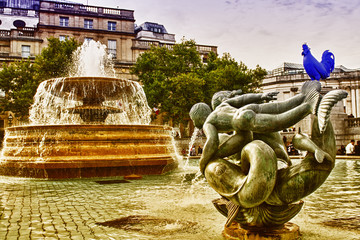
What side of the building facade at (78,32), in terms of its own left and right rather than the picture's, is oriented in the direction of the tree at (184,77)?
front

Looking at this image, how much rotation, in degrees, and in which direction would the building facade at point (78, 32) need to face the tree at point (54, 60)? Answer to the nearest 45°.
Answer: approximately 45° to its right

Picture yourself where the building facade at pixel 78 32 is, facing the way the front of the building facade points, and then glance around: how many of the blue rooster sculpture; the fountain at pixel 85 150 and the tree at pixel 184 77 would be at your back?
0

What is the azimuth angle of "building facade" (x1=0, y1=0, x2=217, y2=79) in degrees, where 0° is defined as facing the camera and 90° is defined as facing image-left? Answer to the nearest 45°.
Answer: approximately 315°

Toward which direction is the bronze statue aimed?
to the viewer's left

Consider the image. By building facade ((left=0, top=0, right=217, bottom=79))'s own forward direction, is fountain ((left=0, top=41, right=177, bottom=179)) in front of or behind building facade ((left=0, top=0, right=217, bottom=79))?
in front

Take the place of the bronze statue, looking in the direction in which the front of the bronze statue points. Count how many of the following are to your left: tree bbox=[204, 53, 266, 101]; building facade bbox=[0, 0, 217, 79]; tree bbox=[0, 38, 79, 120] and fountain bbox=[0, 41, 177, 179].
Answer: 0

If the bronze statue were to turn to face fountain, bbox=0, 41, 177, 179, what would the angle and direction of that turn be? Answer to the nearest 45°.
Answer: approximately 45° to its right

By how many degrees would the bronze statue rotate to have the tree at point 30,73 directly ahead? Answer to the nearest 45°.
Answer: approximately 45° to its right

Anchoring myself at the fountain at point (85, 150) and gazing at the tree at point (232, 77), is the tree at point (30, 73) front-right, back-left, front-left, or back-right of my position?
front-left

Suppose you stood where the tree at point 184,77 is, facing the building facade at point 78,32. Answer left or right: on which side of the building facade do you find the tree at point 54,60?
left

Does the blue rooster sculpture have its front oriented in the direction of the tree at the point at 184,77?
yes

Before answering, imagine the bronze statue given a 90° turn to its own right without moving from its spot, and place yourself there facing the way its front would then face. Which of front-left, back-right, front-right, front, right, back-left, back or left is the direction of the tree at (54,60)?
front-left
